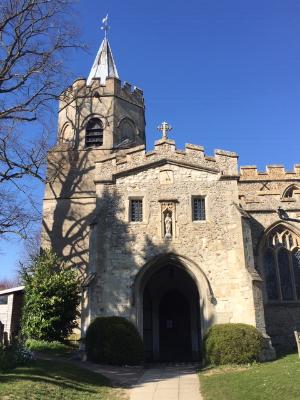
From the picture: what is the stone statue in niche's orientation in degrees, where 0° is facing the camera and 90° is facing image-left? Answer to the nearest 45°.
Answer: approximately 0°

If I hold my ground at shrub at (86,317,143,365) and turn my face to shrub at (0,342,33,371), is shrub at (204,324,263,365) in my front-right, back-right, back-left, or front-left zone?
back-left

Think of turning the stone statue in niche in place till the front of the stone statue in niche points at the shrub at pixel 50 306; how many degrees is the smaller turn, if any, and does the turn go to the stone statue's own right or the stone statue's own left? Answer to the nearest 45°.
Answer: approximately 90° to the stone statue's own right

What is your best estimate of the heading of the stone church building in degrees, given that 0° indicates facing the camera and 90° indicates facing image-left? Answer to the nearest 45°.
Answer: approximately 0°

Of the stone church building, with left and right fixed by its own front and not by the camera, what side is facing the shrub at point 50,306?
right
